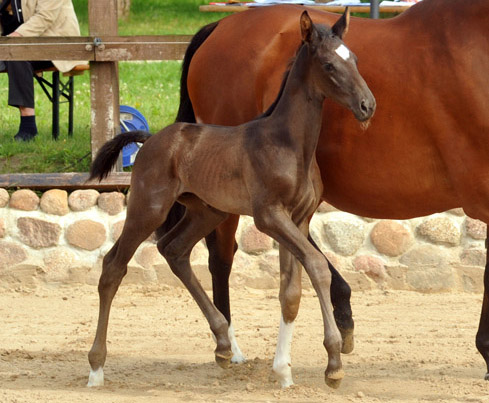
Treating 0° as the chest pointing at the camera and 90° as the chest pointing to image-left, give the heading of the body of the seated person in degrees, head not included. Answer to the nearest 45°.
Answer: approximately 45°

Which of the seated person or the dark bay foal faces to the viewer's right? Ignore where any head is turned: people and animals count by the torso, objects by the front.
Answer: the dark bay foal

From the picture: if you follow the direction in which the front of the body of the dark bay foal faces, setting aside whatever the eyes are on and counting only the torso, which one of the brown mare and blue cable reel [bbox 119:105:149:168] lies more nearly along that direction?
the brown mare

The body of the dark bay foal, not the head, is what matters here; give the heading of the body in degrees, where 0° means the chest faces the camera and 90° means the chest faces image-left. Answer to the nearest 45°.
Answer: approximately 270°

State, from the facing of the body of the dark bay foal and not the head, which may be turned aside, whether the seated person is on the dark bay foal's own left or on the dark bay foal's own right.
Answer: on the dark bay foal's own left

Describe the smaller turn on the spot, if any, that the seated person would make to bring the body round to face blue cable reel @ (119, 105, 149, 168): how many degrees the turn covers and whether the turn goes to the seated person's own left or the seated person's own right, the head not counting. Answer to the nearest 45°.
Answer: approximately 90° to the seated person's own left

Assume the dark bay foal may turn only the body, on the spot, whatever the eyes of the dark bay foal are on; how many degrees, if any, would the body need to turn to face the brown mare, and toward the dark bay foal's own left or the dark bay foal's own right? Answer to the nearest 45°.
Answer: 0° — it already faces it

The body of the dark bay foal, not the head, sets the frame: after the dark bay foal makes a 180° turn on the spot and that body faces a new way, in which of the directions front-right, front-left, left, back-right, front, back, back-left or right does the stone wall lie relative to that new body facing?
right

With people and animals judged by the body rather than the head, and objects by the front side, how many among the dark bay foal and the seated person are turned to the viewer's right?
1
